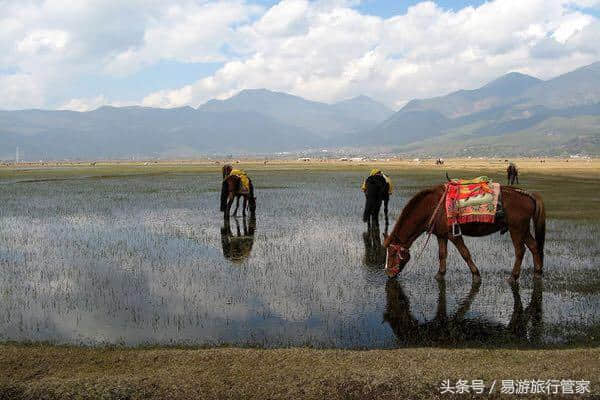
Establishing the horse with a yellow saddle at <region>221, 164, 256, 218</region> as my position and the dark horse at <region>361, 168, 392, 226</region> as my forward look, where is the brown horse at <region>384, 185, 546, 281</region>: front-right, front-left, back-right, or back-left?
front-right

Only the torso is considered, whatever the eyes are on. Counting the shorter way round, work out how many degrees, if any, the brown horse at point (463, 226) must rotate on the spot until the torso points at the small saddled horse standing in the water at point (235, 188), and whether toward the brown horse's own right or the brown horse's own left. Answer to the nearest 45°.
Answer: approximately 45° to the brown horse's own right

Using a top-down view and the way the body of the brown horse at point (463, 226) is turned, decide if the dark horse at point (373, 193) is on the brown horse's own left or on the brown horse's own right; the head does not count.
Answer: on the brown horse's own right

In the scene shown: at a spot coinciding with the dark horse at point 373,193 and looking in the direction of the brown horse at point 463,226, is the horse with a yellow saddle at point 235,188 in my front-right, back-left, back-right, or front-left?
back-right

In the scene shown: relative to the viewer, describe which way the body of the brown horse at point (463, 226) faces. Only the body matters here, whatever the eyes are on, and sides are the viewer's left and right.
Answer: facing to the left of the viewer
